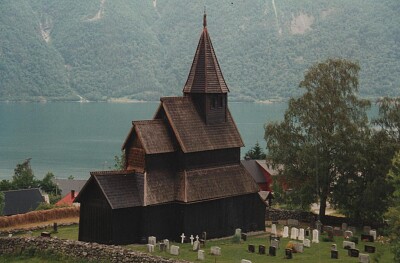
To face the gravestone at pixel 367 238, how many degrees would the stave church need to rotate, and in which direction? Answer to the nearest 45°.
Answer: approximately 45° to its right

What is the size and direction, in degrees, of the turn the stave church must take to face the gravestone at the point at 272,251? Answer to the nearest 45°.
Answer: approximately 90° to its right

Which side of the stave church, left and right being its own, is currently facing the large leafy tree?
front

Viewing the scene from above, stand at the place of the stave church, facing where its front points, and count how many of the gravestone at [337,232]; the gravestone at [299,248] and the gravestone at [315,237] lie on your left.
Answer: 0

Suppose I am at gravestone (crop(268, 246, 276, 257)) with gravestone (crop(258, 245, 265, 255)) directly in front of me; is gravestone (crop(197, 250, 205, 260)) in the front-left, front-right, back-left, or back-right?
front-left

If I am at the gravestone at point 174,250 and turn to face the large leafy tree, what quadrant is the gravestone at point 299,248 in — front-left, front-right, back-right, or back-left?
front-right

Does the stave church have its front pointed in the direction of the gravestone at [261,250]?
no

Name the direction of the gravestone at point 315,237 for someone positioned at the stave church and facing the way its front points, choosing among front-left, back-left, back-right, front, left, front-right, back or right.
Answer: front-right

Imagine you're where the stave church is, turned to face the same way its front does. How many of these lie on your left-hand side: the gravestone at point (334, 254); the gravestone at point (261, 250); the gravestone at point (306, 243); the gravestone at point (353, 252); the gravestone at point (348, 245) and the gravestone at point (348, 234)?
0

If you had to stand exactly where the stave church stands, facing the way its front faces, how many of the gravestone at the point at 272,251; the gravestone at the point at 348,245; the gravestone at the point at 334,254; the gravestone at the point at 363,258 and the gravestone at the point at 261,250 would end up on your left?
0

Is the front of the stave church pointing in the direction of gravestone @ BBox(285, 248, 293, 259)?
no
